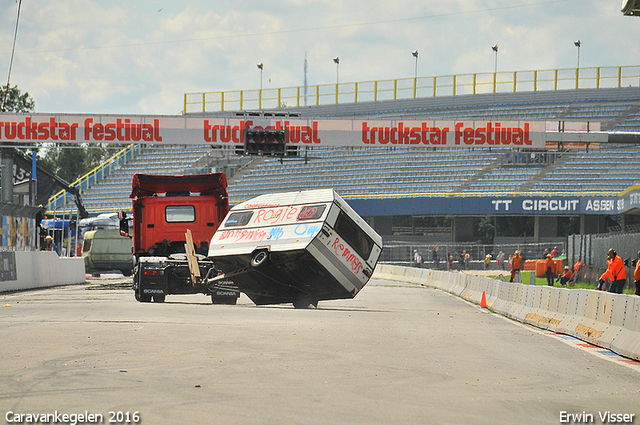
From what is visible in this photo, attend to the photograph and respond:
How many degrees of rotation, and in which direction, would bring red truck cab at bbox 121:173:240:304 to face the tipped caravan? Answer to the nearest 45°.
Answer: approximately 135° to its right

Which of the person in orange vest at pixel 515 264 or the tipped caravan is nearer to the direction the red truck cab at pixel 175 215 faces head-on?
the person in orange vest

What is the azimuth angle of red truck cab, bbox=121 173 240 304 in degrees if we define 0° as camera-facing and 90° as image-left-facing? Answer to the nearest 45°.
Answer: approximately 180°

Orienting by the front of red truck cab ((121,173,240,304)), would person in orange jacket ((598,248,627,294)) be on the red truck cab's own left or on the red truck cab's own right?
on the red truck cab's own right

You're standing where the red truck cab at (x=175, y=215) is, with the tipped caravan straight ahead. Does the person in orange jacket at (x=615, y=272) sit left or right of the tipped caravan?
left

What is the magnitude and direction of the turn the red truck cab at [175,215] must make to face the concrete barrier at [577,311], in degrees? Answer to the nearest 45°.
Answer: approximately 135° to its right

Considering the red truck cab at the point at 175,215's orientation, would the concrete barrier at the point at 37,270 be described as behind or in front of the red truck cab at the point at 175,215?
in front

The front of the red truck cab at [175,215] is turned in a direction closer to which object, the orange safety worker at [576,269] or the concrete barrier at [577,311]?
the orange safety worker
